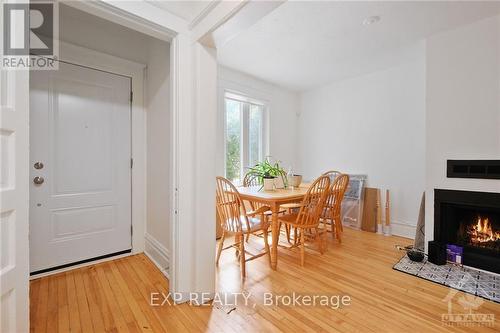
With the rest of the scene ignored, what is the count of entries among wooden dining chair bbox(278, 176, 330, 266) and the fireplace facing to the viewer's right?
0

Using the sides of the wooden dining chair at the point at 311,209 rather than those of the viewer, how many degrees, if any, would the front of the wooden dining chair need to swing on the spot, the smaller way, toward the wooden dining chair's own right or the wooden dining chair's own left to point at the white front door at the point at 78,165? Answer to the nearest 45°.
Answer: approximately 45° to the wooden dining chair's own left

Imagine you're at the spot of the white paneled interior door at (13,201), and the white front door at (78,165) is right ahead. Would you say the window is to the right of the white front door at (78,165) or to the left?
right

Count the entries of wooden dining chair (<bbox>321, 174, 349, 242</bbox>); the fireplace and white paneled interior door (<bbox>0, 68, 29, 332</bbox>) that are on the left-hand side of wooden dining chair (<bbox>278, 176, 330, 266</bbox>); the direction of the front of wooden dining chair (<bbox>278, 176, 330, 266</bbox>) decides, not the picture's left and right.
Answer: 1

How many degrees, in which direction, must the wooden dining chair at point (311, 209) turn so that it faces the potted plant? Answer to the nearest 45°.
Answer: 0° — it already faces it

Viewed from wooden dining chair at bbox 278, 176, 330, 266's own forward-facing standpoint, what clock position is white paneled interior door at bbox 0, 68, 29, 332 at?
The white paneled interior door is roughly at 9 o'clock from the wooden dining chair.

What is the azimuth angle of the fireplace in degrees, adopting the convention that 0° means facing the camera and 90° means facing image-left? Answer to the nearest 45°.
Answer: approximately 45°

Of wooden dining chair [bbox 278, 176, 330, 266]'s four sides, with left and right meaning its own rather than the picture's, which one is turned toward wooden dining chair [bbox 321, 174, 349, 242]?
right

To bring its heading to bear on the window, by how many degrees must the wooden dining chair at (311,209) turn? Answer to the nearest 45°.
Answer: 0° — it already faces it

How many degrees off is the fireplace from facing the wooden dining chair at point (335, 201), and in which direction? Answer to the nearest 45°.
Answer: approximately 45° to its right

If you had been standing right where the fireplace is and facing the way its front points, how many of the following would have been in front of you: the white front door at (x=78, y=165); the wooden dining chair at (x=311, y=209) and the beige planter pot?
3

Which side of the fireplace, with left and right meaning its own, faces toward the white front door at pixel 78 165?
front

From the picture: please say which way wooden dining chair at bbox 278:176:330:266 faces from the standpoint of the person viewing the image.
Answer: facing away from the viewer and to the left of the viewer
